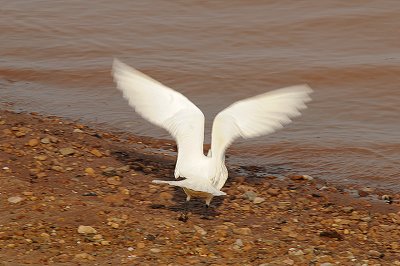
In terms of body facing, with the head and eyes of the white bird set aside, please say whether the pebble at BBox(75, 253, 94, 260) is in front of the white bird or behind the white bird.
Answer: behind

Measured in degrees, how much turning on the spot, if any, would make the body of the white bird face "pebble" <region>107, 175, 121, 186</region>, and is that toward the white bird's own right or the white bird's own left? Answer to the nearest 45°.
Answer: approximately 45° to the white bird's own left

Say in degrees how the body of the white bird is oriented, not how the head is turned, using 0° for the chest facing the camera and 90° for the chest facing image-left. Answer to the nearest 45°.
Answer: approximately 180°

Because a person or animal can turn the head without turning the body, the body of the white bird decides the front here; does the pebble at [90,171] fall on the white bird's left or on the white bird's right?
on the white bird's left

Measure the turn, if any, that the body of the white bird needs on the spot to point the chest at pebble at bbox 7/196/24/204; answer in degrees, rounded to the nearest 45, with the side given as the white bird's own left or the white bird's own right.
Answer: approximately 90° to the white bird's own left

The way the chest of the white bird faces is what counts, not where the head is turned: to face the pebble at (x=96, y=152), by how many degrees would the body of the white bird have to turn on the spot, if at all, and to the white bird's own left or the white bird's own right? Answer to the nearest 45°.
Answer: approximately 45° to the white bird's own left

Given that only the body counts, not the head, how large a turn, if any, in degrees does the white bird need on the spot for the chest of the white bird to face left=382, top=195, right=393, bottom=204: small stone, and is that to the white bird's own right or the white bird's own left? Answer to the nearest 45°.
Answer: approximately 45° to the white bird's own right

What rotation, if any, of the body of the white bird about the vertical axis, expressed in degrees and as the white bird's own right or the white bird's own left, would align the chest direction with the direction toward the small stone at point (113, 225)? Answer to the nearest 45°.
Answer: approximately 135° to the white bird's own left

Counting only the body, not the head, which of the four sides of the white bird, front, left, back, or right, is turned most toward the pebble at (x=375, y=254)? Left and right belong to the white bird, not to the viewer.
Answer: right
